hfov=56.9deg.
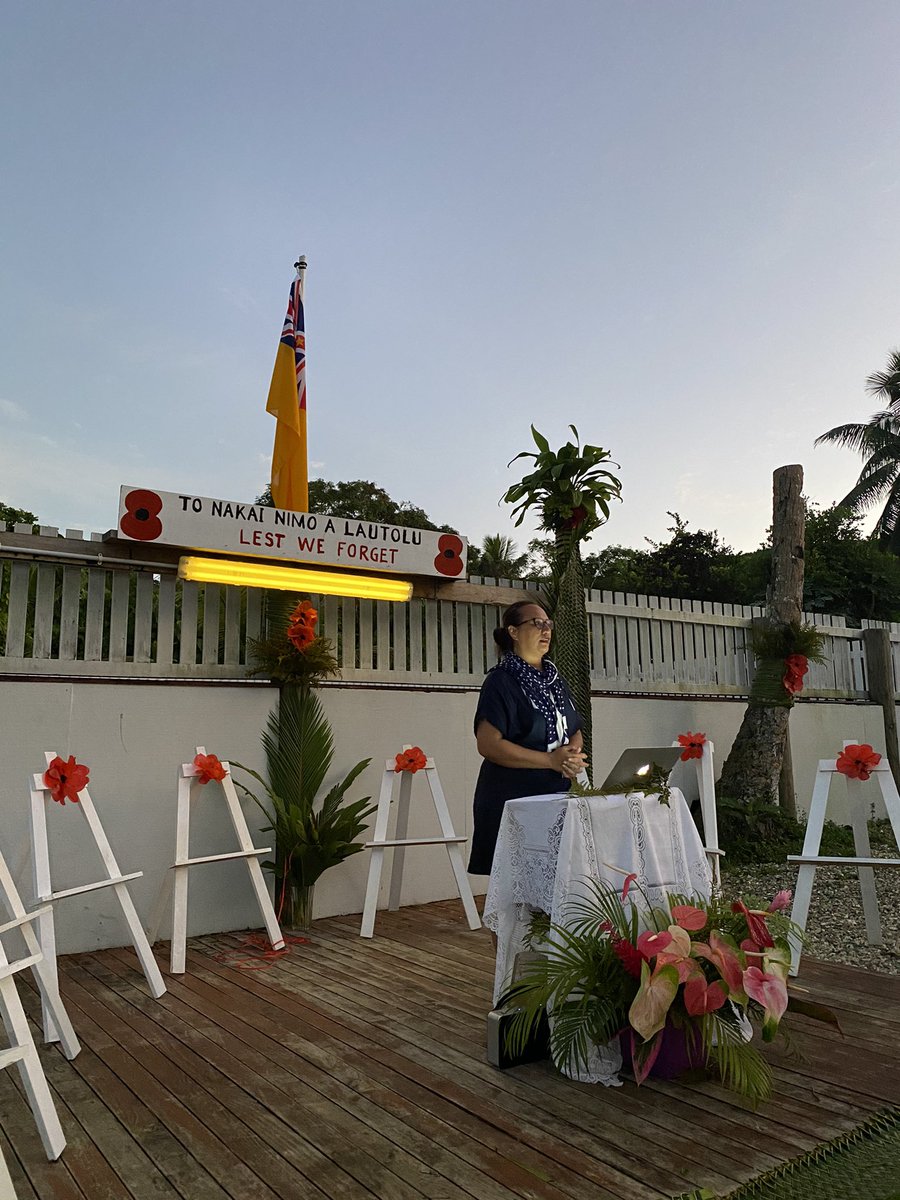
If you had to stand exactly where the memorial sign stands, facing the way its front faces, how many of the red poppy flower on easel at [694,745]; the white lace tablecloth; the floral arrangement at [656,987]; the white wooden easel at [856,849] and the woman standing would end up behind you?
0

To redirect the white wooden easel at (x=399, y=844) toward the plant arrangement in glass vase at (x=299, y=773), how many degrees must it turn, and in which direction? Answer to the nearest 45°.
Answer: approximately 90° to its right

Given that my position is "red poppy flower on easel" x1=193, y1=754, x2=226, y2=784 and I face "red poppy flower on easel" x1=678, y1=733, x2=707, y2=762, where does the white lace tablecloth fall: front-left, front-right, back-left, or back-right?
front-right

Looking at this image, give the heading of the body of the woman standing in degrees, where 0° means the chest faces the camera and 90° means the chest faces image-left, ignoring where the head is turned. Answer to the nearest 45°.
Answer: approximately 315°

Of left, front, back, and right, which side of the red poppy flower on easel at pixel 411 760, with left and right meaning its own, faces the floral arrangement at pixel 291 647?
right

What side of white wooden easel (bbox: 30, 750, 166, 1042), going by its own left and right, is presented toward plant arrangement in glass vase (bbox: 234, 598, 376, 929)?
left

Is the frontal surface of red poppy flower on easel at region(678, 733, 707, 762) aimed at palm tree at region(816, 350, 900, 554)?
no

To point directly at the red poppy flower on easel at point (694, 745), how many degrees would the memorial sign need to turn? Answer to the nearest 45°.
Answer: approximately 45° to its left

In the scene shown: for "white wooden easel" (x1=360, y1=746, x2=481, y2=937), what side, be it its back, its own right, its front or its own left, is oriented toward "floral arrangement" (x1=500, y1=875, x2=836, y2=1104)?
front

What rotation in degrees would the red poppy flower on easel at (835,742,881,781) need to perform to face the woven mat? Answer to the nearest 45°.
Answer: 0° — it already faces it

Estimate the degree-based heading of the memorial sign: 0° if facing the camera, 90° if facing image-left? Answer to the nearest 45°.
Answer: approximately 315°

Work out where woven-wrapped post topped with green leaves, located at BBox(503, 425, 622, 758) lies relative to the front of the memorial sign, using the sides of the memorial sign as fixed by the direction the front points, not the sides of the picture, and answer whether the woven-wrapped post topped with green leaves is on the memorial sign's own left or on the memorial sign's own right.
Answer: on the memorial sign's own left

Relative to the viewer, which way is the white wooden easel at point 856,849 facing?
toward the camera

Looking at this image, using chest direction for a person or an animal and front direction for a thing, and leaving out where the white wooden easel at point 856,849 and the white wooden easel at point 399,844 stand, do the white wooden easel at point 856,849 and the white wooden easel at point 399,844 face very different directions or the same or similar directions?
same or similar directions

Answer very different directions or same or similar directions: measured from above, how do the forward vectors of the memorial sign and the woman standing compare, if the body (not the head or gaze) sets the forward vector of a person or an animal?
same or similar directions

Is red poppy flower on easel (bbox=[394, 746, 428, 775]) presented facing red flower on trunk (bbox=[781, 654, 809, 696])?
no

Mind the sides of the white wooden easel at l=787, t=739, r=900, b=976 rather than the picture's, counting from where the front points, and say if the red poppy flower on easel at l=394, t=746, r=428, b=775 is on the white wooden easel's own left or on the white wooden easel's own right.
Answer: on the white wooden easel's own right

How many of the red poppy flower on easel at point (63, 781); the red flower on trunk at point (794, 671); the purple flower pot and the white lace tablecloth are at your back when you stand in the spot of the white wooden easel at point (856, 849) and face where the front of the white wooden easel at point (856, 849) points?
1

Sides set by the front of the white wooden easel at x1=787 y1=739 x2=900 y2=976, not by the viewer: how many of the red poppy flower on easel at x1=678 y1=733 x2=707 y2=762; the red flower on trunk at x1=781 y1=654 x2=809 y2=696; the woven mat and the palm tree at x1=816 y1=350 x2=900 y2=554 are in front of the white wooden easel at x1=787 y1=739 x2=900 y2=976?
1

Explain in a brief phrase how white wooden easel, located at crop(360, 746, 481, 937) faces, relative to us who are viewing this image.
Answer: facing the viewer
